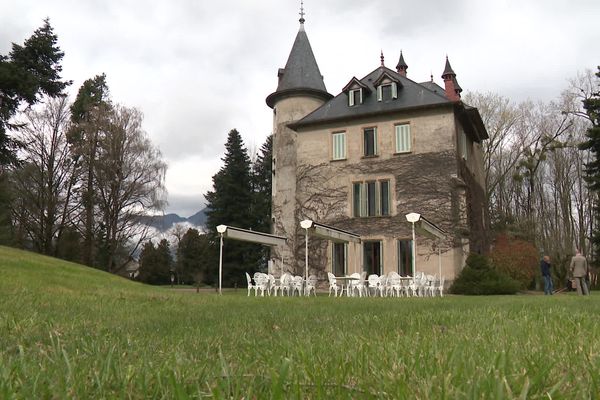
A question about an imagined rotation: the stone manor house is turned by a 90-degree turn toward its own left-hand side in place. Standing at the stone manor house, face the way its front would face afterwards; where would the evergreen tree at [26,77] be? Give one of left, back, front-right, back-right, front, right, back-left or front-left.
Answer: back

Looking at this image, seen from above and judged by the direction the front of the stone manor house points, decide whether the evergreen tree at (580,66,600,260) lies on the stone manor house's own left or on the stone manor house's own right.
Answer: on the stone manor house's own left

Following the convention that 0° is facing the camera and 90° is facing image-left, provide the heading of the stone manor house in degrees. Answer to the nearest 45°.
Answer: approximately 0°

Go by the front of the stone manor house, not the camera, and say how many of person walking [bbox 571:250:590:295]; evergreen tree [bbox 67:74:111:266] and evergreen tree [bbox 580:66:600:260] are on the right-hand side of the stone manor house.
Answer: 1

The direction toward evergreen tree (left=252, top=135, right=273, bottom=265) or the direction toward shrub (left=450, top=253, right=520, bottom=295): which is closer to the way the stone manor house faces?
the shrub

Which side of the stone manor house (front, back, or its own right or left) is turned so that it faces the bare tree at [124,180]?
right

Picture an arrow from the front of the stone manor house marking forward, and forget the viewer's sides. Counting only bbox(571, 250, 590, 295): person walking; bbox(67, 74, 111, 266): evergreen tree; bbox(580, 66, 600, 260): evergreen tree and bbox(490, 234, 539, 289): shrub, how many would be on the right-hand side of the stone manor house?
1

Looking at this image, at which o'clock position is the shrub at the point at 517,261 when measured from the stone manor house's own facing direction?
The shrub is roughly at 8 o'clock from the stone manor house.

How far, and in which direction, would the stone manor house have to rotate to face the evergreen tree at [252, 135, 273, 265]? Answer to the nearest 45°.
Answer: approximately 135° to its right

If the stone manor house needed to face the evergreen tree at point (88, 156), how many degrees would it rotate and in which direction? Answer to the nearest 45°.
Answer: approximately 90° to its right

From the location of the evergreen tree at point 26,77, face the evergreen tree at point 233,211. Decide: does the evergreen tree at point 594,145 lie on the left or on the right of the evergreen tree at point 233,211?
right

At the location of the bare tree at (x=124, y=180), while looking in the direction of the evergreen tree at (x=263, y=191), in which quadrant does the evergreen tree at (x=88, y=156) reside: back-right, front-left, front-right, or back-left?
back-left

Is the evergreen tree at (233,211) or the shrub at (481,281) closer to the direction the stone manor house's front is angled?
the shrub
